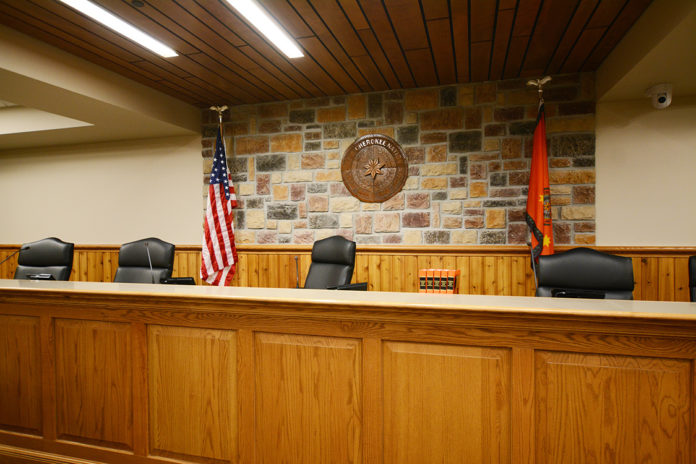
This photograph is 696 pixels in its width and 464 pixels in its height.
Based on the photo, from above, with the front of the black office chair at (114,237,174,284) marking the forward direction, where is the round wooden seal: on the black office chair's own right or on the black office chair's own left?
on the black office chair's own left

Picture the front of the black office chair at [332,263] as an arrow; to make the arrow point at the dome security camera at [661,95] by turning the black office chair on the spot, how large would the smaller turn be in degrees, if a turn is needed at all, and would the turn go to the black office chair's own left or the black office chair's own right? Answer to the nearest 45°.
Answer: approximately 135° to the black office chair's own left

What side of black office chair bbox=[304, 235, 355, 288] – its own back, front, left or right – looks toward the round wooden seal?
back

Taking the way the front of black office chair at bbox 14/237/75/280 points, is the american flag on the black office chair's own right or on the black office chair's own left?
on the black office chair's own left

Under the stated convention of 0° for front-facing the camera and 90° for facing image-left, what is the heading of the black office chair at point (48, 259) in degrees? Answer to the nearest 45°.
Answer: approximately 0°

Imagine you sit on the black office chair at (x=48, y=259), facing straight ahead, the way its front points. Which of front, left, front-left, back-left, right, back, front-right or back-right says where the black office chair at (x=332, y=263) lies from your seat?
front-left

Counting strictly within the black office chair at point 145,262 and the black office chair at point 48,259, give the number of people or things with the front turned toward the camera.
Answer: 2

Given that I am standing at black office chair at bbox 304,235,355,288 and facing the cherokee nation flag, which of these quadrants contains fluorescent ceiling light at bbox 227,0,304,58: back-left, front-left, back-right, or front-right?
back-right

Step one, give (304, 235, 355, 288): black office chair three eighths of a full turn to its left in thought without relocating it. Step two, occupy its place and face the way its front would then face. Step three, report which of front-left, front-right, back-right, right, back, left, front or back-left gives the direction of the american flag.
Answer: back-left

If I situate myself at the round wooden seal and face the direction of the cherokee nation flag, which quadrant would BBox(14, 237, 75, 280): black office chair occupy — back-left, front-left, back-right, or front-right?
back-right

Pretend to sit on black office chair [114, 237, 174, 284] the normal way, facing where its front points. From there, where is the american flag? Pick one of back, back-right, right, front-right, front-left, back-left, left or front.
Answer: back-left

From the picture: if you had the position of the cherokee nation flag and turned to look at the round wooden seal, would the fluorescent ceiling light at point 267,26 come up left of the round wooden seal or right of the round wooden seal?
left

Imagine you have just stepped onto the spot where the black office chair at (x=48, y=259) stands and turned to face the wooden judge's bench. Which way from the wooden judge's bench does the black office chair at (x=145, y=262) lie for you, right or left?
left
